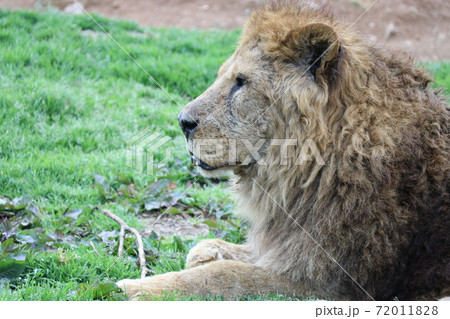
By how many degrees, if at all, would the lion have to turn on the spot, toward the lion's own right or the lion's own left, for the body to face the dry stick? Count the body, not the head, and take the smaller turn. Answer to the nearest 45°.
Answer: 0° — it already faces it

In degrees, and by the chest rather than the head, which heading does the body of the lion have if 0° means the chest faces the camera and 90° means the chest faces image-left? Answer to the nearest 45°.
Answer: approximately 90°
